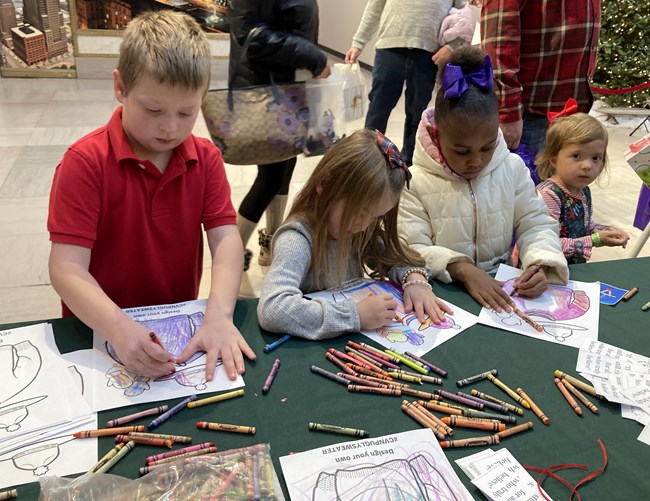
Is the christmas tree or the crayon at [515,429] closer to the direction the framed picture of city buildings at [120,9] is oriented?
the crayon

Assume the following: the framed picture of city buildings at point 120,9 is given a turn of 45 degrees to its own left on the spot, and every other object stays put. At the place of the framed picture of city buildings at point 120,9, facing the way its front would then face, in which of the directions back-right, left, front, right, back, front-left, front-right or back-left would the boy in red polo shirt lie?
front-right

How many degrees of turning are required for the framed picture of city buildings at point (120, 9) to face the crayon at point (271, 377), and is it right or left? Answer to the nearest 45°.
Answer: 0° — it already faces it

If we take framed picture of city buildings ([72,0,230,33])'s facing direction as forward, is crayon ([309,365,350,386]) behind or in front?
in front

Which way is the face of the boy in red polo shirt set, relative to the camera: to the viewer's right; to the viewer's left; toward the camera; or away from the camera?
toward the camera

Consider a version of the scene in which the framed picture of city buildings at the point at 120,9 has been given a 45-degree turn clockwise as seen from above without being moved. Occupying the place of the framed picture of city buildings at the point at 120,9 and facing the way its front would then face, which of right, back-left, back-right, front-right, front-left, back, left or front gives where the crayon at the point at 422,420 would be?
front-left

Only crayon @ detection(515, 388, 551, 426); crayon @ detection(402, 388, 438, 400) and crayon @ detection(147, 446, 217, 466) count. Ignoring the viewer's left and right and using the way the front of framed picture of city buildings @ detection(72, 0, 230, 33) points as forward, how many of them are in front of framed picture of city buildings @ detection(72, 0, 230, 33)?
3

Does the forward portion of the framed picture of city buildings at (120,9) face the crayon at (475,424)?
yes

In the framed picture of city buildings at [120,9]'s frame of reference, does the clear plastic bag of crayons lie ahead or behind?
ahead

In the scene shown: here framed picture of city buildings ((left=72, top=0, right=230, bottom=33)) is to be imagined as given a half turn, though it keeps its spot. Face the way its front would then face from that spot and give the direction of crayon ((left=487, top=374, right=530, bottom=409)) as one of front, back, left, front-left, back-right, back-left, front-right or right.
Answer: back

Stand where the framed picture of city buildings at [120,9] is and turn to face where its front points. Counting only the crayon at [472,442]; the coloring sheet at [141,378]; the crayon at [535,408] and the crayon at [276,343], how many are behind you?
0

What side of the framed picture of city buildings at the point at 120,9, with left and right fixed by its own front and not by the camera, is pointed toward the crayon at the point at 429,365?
front

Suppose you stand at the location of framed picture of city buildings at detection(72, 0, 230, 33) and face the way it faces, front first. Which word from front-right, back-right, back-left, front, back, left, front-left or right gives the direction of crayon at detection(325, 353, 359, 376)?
front

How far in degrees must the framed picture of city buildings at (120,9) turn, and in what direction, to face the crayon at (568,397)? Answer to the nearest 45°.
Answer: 0° — it already faces it

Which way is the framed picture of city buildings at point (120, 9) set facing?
toward the camera

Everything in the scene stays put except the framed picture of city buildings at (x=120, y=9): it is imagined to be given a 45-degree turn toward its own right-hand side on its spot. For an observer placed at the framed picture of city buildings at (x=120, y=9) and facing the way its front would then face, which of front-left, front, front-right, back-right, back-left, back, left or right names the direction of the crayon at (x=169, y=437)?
front-left

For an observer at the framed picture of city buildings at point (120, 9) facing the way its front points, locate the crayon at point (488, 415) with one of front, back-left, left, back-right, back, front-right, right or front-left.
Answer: front

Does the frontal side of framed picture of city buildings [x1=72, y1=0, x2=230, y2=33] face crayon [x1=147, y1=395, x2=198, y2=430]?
yes

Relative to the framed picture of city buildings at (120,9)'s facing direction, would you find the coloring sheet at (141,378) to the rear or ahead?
ahead

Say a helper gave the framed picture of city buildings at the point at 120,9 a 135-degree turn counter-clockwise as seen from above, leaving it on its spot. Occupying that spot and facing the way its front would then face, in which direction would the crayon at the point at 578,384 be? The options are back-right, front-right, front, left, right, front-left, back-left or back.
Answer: back-right

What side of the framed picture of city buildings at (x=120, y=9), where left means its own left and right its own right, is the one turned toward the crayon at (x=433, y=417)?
front
